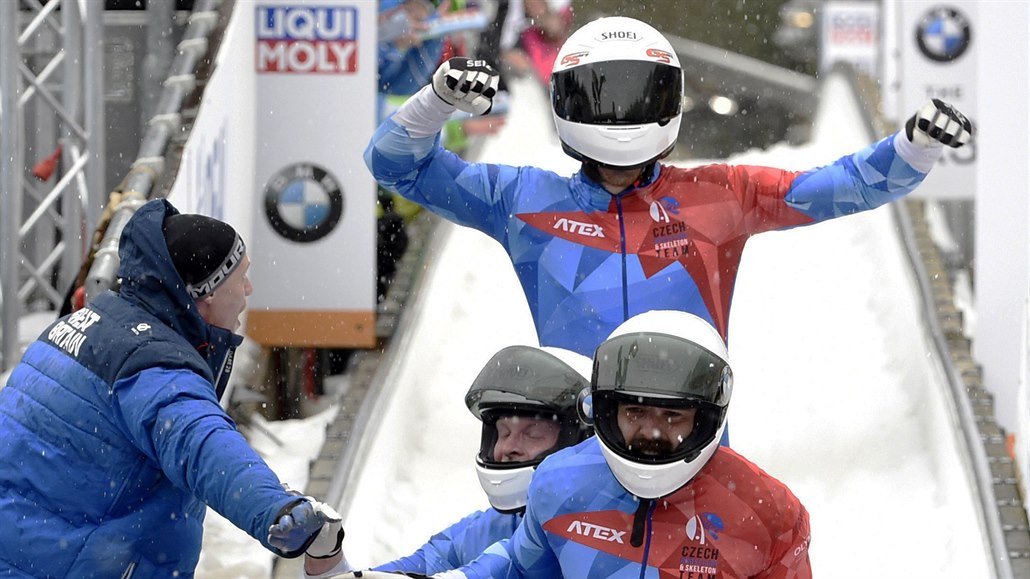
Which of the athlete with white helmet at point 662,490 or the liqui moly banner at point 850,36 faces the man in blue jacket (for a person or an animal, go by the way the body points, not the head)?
the liqui moly banner

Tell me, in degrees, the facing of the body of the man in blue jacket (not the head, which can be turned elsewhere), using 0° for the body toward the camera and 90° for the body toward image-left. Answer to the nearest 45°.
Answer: approximately 225°

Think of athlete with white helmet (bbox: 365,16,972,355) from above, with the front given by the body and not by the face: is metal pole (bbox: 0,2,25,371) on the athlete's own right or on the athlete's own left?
on the athlete's own right

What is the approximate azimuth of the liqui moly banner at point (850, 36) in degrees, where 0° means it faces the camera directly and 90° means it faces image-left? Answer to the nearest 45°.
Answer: approximately 0°

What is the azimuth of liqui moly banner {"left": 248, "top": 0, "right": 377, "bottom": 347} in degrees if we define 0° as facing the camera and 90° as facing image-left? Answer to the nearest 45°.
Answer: approximately 0°

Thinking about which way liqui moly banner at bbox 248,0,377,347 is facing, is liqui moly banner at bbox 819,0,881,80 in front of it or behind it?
behind
